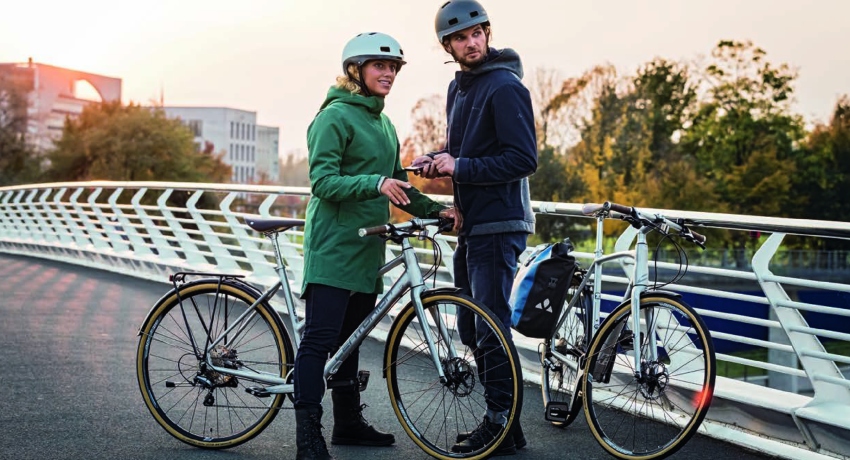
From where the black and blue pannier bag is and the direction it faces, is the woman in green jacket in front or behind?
in front

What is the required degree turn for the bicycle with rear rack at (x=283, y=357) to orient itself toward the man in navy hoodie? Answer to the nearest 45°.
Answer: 0° — it already faces them

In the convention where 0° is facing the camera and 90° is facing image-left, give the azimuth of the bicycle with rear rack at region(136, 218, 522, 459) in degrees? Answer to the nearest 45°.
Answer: approximately 270°

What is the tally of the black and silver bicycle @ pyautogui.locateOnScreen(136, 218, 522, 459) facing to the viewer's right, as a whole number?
1

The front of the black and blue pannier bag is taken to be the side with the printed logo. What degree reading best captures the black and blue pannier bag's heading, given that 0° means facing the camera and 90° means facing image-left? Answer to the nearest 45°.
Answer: approximately 45°

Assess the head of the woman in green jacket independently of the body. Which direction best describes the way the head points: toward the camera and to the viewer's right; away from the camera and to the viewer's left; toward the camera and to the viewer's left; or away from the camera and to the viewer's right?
toward the camera and to the viewer's right

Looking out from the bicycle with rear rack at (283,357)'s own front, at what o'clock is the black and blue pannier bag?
The black and blue pannier bag is roughly at 12 o'clock from the bicycle with rear rack.

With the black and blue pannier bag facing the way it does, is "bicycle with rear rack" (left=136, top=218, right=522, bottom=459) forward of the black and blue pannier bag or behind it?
forward
